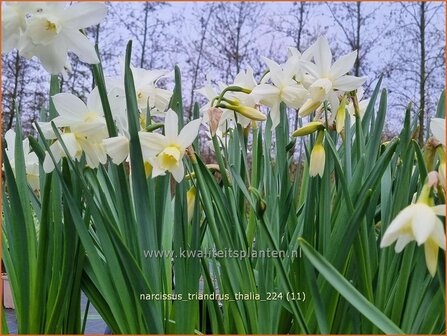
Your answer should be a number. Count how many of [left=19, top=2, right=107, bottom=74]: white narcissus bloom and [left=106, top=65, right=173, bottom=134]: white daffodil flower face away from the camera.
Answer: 0

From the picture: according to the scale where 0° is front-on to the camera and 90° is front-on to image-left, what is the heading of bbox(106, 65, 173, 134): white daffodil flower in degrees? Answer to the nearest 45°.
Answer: approximately 315°

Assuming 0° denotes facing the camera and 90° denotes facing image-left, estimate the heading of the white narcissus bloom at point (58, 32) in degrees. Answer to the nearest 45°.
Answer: approximately 45°
